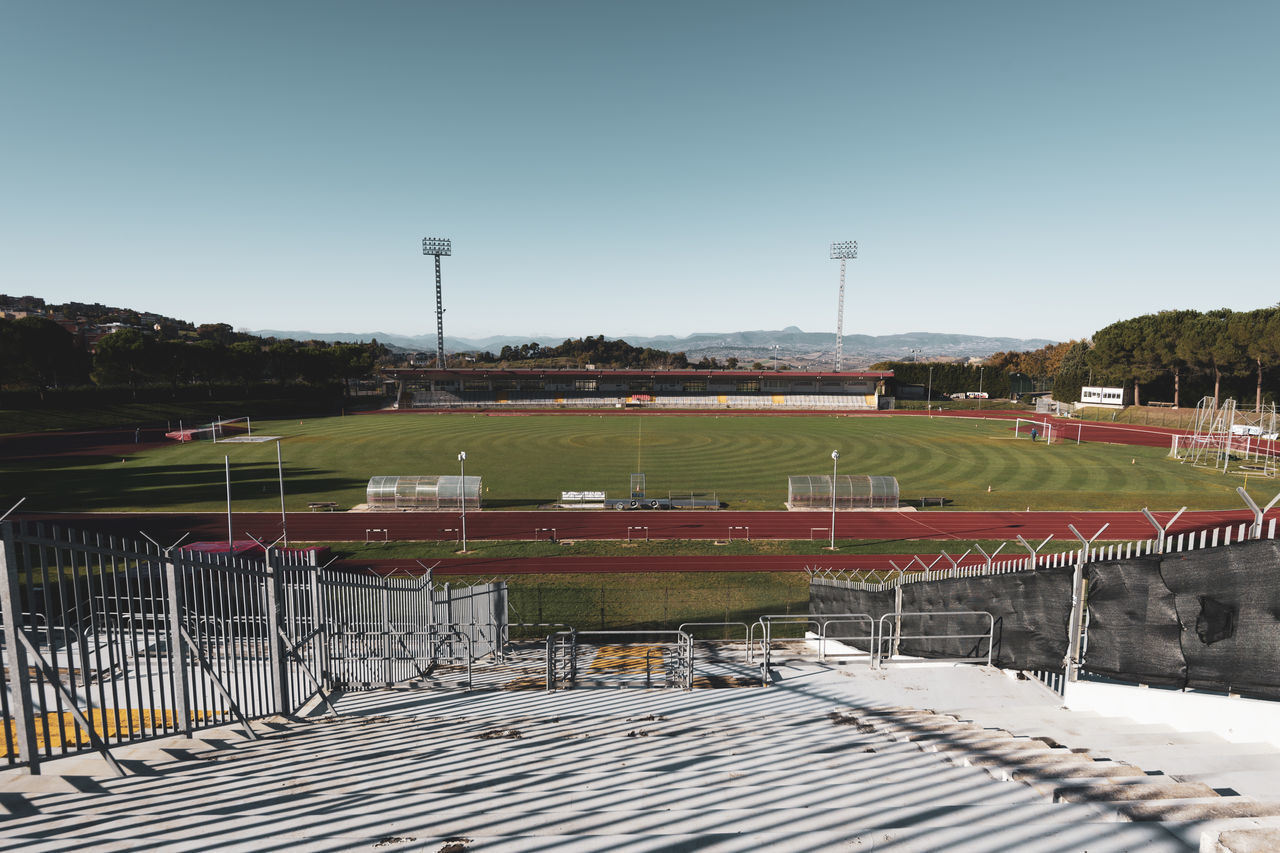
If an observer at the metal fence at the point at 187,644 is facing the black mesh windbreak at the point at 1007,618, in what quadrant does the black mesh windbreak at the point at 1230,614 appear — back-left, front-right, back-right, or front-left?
front-right

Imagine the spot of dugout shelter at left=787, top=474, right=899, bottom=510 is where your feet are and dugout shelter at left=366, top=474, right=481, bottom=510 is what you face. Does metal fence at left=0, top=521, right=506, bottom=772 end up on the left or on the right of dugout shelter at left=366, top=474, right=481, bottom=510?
left

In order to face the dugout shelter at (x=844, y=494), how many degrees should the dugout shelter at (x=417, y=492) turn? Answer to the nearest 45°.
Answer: approximately 90° to its right

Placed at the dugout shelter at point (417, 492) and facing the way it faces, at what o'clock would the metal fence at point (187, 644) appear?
The metal fence is roughly at 6 o'clock from the dugout shelter.

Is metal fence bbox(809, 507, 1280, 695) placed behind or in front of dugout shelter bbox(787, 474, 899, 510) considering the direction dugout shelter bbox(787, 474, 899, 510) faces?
behind

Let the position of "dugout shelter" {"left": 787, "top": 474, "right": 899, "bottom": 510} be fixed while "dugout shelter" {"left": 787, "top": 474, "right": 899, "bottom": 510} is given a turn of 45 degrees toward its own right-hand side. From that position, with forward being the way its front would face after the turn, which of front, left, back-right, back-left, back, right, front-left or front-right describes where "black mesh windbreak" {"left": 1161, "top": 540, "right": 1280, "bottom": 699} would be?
back-right

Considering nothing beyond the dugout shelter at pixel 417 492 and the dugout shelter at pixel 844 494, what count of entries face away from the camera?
2

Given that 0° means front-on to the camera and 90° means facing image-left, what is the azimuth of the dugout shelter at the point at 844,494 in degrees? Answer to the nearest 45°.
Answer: approximately 180°

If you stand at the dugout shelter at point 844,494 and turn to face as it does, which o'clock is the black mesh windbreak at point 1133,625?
The black mesh windbreak is roughly at 6 o'clock from the dugout shelter.

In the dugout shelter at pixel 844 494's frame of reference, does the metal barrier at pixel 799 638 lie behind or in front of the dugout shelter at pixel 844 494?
behind

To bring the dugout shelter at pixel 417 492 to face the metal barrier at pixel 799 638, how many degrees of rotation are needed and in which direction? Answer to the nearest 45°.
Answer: approximately 180°

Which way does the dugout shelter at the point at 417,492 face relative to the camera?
away from the camera

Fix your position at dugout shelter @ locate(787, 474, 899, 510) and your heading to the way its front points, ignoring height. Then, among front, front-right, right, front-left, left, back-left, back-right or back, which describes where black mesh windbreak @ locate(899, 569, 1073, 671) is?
back
